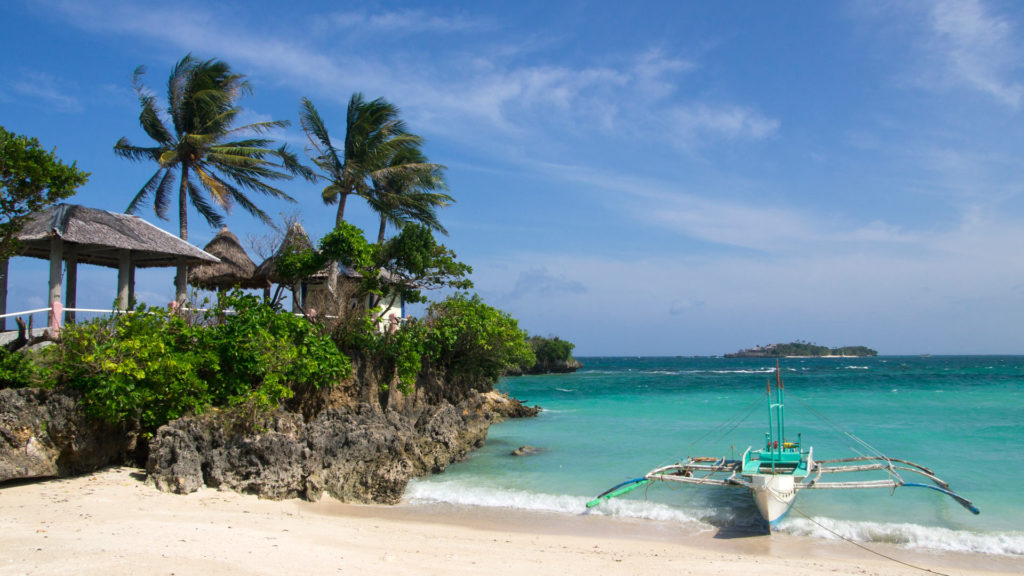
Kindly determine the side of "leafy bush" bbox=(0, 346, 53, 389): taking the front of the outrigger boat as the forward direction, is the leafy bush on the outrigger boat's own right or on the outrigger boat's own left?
on the outrigger boat's own right

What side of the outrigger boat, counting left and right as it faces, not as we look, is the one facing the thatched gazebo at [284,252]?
right

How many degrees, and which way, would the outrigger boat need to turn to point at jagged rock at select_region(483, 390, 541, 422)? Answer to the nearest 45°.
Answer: approximately 135° to its right

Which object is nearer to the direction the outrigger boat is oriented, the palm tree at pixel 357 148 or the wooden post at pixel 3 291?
the wooden post

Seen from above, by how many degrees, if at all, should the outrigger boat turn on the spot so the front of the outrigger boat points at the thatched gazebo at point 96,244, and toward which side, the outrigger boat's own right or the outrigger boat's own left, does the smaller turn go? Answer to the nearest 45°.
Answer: approximately 90° to the outrigger boat's own right

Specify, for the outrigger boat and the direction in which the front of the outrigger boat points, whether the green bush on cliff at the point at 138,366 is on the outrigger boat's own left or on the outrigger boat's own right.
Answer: on the outrigger boat's own right

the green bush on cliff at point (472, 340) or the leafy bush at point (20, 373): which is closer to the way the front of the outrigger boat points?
the leafy bush

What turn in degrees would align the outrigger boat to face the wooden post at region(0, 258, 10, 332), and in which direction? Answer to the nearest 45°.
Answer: approximately 90° to its right

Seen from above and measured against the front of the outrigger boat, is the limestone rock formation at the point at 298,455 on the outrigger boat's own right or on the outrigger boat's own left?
on the outrigger boat's own right

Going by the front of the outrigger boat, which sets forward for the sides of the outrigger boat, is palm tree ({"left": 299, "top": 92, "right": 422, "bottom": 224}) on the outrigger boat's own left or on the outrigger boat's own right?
on the outrigger boat's own right

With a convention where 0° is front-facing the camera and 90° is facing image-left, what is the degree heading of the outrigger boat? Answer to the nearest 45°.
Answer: approximately 0°
